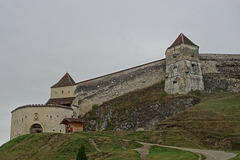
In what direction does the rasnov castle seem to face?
toward the camera
